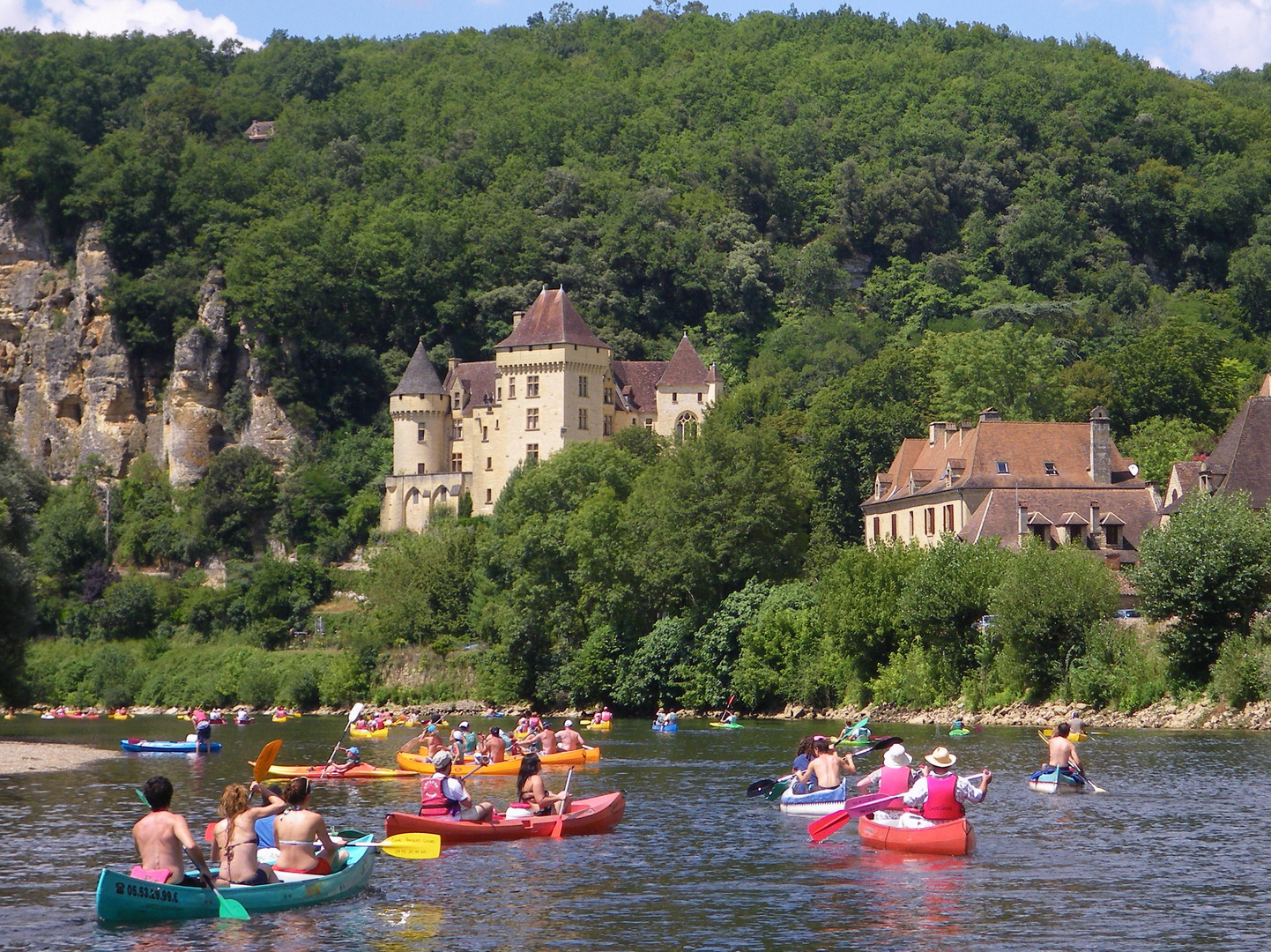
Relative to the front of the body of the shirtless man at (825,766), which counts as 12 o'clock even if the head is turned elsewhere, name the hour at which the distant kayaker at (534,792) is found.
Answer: The distant kayaker is roughly at 8 o'clock from the shirtless man.

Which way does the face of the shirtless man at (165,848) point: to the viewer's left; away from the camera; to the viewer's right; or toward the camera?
away from the camera

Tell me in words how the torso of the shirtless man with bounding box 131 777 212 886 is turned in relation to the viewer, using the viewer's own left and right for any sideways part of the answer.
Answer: facing away from the viewer and to the right of the viewer

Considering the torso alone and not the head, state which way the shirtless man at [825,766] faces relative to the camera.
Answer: away from the camera

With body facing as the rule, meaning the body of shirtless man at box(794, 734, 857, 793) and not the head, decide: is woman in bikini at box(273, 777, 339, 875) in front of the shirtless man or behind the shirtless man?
behind

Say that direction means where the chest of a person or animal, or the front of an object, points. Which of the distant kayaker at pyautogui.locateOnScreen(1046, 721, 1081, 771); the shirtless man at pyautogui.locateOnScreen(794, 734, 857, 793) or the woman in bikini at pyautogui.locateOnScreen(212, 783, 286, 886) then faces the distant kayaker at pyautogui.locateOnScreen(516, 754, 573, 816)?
the woman in bikini

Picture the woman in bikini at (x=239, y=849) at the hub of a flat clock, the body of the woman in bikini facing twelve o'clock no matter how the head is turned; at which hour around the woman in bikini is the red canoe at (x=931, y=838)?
The red canoe is roughly at 1 o'clock from the woman in bikini.

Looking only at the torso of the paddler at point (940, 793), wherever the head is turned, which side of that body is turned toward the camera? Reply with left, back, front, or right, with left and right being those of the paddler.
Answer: back

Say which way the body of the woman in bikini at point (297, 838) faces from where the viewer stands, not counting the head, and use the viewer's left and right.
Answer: facing away from the viewer and to the right of the viewer

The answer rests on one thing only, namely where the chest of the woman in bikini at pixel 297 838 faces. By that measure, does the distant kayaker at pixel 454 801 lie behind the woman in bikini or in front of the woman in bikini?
in front

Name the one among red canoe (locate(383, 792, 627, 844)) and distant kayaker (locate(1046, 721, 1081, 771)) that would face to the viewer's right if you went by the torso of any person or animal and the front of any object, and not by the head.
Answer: the red canoe

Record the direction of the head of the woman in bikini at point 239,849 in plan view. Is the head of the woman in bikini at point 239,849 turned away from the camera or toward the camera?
away from the camera

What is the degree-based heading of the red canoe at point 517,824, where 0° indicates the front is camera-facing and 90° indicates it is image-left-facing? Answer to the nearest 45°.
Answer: approximately 270°
